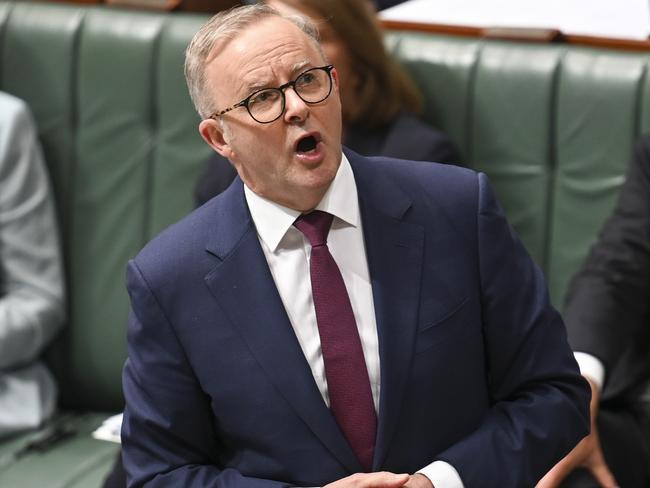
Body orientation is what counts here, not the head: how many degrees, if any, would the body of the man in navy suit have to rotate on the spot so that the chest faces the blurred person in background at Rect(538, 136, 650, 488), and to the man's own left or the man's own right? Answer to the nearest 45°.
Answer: approximately 135° to the man's own left

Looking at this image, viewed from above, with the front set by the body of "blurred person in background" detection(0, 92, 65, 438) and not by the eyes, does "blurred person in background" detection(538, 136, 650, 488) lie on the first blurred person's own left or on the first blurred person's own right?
on the first blurred person's own left

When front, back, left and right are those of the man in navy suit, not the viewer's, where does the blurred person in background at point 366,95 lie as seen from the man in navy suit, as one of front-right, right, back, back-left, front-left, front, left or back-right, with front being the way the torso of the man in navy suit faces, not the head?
back

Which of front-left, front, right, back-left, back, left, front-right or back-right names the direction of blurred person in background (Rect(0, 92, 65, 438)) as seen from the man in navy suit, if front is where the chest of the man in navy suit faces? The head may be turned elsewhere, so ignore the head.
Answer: back-right

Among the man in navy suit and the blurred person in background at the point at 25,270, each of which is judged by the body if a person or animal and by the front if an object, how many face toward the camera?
2

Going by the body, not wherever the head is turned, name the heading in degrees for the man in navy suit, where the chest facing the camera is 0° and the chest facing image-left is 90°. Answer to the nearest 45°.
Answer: approximately 0°

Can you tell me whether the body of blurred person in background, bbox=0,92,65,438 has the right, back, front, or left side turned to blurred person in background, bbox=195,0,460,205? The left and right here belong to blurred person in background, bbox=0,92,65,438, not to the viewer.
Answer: left
